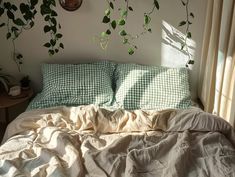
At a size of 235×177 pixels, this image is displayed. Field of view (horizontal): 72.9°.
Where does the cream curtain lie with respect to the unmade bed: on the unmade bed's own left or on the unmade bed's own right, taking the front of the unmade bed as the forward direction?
on the unmade bed's own left

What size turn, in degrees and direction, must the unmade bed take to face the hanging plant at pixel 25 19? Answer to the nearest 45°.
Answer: approximately 135° to its right

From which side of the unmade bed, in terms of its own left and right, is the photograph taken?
front

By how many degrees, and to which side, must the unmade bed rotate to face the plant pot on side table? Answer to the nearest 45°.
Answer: approximately 135° to its right

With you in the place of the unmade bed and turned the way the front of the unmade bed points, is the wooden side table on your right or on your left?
on your right
